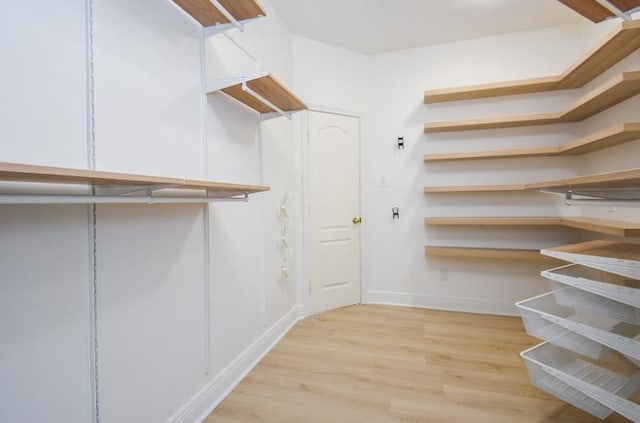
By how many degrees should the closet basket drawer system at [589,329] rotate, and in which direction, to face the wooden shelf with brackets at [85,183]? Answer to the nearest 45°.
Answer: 0° — it already faces it

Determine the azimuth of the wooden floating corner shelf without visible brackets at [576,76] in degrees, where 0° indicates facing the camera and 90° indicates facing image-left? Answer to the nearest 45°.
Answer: approximately 45°

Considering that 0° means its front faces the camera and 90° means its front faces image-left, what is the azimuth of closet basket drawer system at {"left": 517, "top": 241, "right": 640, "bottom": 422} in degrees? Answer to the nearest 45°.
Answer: approximately 45°

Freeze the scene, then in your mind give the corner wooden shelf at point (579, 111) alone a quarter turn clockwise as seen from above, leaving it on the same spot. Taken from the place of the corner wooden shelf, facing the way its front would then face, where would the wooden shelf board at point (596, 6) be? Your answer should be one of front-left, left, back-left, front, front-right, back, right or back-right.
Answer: back-left

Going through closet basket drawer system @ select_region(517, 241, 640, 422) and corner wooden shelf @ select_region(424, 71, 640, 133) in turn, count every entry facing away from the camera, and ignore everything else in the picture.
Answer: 0

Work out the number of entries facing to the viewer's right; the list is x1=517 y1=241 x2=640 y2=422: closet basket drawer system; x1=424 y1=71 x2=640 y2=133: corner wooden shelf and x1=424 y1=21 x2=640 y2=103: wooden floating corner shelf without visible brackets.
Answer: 0

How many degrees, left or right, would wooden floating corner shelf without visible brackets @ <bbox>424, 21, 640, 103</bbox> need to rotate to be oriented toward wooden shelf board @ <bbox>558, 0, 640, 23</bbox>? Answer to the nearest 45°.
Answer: approximately 45° to its left

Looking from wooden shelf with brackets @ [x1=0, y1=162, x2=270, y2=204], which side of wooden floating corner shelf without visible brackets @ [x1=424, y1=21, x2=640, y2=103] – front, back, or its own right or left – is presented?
front

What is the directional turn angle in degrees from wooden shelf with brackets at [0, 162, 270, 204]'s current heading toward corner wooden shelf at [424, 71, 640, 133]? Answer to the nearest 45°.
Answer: approximately 45° to its left

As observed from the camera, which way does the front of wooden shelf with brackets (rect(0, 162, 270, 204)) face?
facing the viewer and to the right of the viewer

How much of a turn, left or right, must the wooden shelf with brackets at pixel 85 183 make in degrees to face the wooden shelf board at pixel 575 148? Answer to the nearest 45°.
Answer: approximately 45° to its left

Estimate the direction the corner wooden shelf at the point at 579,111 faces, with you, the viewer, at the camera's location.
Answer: facing the viewer and to the left of the viewer
